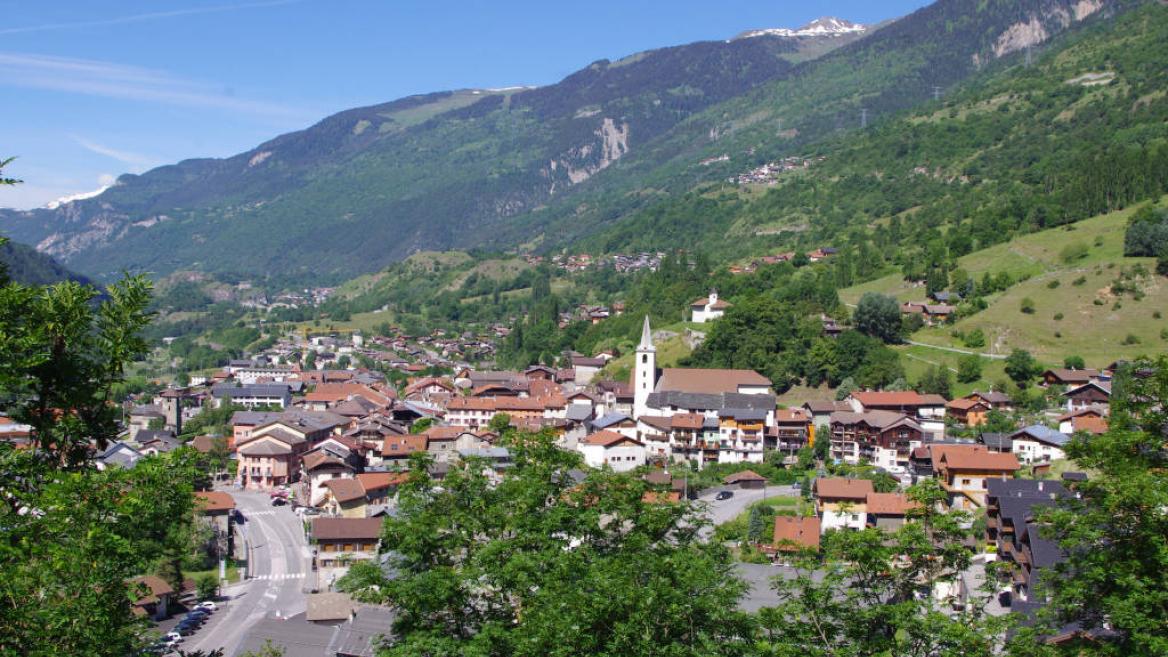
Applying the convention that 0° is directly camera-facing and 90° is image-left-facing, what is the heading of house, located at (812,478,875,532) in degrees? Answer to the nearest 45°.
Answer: approximately 0°

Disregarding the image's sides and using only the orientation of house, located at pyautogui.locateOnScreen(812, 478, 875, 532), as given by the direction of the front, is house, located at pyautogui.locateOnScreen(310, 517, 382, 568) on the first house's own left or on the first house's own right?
on the first house's own right

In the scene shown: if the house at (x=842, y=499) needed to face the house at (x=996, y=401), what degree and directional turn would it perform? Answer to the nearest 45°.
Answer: approximately 135° to its left

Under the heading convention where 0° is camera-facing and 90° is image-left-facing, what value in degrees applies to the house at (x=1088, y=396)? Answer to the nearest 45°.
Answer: approximately 45°

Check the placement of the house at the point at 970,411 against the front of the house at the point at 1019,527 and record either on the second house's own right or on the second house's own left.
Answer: on the second house's own right

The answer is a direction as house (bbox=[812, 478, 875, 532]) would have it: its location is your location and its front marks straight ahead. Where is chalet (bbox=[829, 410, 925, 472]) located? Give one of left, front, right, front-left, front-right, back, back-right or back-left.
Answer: back

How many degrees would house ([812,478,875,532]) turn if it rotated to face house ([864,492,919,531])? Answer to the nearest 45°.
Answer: approximately 45° to its left
